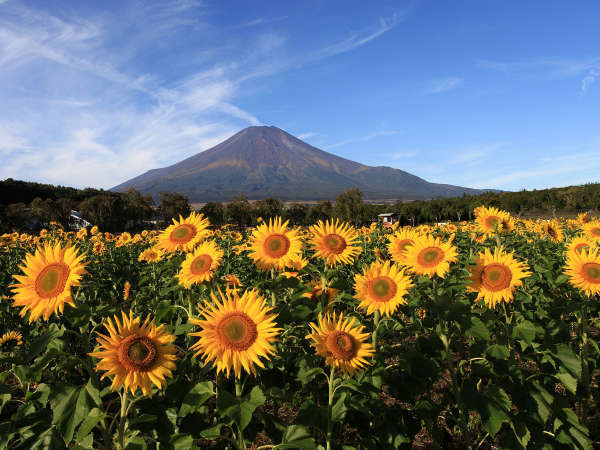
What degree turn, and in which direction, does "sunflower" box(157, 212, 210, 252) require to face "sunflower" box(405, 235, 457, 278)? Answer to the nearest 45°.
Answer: approximately 45° to its left

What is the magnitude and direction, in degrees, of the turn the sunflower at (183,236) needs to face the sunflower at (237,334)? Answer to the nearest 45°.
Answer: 0° — it already faces it

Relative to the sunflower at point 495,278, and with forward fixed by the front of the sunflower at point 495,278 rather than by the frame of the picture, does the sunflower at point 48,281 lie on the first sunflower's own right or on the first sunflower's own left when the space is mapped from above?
on the first sunflower's own right

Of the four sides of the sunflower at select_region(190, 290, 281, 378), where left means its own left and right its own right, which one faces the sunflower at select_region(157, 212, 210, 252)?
back

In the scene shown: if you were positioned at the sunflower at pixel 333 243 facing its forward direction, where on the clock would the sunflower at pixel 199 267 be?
the sunflower at pixel 199 267 is roughly at 2 o'clock from the sunflower at pixel 333 243.

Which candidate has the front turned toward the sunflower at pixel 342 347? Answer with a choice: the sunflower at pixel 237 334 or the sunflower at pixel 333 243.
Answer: the sunflower at pixel 333 243

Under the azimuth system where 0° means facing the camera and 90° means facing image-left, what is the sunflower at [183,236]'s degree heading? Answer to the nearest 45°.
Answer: approximately 0°

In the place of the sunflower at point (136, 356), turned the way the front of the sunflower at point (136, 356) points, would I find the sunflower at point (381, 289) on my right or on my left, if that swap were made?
on my left
